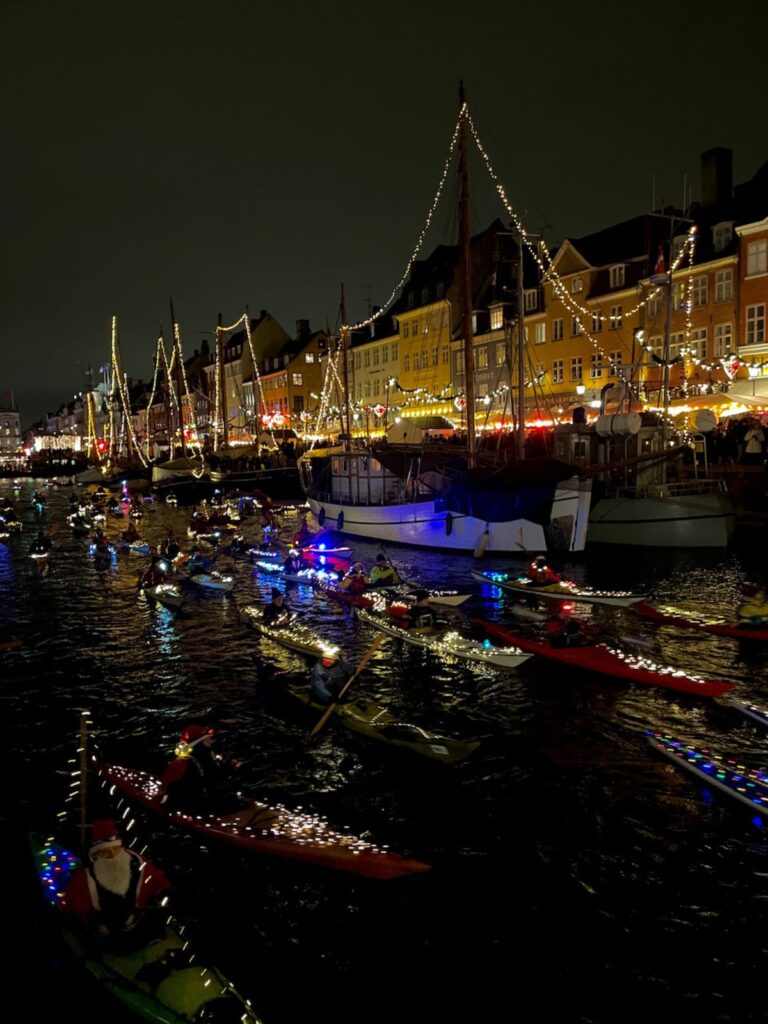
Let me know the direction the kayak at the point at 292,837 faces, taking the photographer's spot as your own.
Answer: facing the viewer and to the right of the viewer

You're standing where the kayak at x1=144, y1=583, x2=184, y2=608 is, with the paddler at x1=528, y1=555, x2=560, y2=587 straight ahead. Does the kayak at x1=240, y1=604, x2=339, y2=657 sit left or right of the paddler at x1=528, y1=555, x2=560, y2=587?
right

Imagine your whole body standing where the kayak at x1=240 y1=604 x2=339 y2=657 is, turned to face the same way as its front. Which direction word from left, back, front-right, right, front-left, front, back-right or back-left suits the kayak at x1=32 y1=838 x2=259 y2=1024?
front-right

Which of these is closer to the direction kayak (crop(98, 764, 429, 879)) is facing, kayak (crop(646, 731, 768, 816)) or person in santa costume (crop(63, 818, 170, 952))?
the kayak

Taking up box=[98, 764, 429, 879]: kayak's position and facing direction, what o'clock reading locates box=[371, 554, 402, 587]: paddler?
The paddler is roughly at 8 o'clock from the kayak.

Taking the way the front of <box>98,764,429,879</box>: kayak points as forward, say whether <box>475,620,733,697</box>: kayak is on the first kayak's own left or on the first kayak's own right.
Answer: on the first kayak's own left

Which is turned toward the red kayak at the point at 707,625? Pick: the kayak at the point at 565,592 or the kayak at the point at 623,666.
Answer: the kayak at the point at 565,592

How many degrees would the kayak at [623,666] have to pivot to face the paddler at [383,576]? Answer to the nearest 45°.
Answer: approximately 180°

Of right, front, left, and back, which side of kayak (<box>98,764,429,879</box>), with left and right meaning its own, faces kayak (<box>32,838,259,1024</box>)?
right

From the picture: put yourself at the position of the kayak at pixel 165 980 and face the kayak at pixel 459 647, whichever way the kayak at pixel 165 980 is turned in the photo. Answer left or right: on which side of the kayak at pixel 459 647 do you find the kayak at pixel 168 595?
left

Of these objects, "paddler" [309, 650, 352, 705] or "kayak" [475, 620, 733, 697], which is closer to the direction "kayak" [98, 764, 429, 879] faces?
the kayak

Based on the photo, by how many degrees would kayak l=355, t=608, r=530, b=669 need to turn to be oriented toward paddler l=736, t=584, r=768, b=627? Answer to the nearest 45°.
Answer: approximately 45° to its left

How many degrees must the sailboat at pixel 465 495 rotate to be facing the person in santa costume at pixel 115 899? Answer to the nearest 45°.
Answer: approximately 45° to its right

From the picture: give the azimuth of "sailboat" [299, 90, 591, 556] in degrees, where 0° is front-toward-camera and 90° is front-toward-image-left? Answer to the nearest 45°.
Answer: approximately 315°

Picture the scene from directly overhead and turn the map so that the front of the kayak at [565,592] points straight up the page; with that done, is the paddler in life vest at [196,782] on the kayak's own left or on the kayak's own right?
on the kayak's own right
